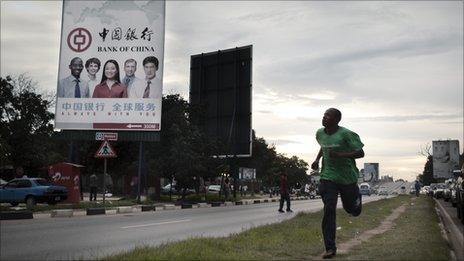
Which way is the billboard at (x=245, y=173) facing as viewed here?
toward the camera

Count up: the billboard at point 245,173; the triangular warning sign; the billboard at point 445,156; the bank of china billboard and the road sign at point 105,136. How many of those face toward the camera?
5

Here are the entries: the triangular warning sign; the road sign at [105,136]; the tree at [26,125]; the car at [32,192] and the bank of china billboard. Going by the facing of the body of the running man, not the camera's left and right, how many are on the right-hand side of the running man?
5

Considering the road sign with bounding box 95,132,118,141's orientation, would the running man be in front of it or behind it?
in front

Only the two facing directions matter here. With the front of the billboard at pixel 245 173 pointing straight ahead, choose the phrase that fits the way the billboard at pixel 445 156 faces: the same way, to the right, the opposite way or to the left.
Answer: the same way

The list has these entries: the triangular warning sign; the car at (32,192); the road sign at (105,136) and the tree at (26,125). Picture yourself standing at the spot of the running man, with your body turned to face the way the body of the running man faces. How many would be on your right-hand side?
4

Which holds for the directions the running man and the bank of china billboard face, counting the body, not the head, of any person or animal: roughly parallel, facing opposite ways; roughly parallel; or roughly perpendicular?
roughly parallel

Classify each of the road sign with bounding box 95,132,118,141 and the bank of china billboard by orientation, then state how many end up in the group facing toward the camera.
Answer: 2

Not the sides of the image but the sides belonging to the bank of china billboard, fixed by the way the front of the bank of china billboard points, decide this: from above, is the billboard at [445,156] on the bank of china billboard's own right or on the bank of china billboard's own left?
on the bank of china billboard's own left

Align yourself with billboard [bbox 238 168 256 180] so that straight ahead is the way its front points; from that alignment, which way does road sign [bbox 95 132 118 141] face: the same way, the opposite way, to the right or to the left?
the same way

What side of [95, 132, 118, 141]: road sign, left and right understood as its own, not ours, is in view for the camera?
front

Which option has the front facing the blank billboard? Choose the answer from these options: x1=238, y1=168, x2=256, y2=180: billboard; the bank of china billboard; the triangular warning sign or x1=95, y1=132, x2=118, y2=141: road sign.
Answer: the billboard
